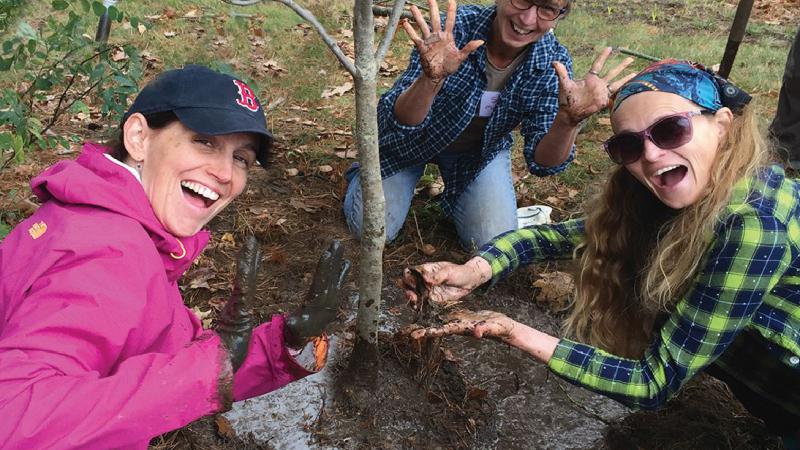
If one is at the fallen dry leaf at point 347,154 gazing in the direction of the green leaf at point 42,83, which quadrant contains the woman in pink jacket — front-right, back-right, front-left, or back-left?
front-left

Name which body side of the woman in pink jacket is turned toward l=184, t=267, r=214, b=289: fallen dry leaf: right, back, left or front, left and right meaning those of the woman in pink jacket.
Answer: left

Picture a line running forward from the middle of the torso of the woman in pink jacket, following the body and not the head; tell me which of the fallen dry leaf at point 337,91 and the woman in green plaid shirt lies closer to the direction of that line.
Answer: the woman in green plaid shirt

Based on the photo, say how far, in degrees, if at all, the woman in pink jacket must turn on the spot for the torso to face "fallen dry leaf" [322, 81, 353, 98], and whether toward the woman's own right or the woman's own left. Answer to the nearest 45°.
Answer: approximately 90° to the woman's own left

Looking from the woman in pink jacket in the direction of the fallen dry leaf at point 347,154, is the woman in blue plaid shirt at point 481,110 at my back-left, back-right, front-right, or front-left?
front-right

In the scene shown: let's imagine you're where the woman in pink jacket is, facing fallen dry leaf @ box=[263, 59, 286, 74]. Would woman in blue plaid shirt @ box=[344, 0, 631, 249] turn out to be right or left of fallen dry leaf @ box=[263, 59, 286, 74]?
right

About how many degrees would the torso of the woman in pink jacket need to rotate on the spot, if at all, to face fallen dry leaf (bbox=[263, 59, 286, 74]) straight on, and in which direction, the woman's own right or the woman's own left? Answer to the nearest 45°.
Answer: approximately 90° to the woman's own left
